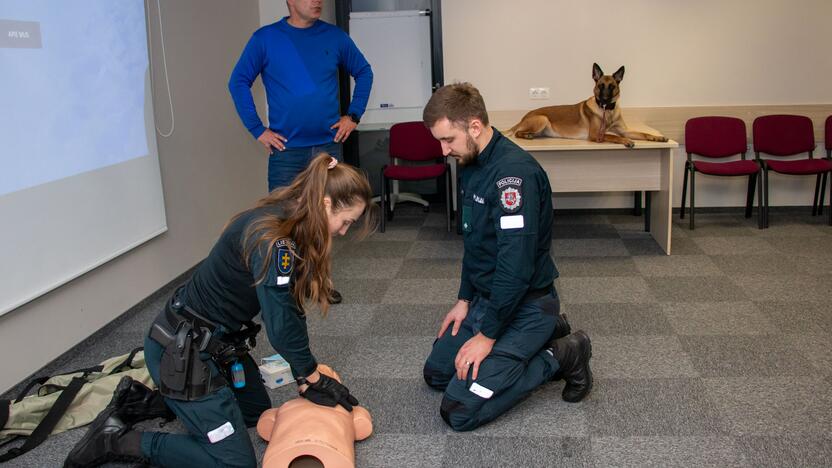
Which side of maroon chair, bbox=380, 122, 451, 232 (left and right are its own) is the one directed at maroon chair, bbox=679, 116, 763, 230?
left

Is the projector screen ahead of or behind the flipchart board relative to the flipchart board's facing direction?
ahead

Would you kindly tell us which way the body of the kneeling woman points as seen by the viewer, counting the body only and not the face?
to the viewer's right

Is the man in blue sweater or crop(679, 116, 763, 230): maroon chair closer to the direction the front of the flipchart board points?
the man in blue sweater

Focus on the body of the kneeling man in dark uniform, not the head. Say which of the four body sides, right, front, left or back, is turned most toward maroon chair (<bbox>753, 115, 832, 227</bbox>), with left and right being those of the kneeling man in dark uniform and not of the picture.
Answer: back

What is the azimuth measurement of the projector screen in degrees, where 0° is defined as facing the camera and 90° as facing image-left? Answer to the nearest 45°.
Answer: approximately 315°
